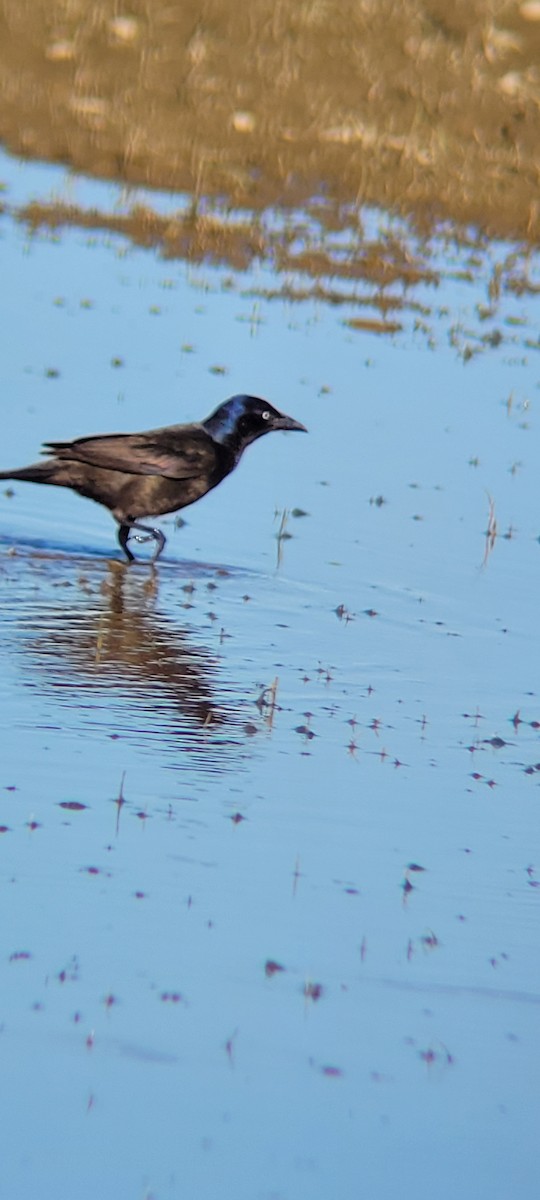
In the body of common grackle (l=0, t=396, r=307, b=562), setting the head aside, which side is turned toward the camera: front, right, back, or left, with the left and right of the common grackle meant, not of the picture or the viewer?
right
